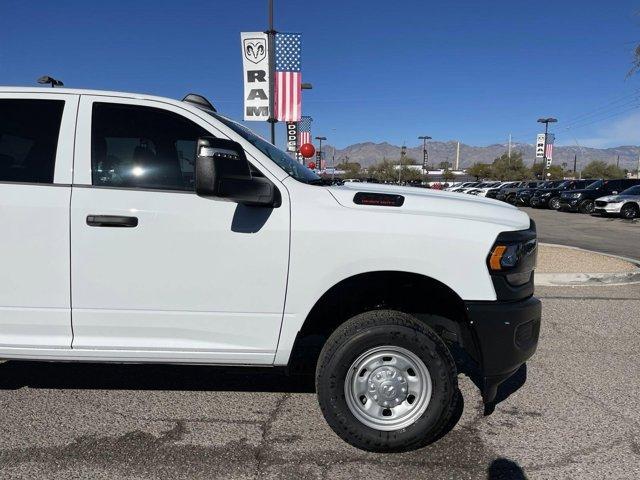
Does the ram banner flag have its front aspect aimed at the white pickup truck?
yes

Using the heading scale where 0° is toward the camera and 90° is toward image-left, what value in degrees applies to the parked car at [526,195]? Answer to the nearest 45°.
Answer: approximately 45°

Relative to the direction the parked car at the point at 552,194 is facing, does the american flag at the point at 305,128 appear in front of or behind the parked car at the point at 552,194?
in front

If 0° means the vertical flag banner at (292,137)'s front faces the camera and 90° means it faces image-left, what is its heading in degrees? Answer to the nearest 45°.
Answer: approximately 0°

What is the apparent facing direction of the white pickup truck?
to the viewer's right

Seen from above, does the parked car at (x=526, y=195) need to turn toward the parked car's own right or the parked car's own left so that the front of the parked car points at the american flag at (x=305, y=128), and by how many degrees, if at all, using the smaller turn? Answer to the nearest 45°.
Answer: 0° — it already faces it

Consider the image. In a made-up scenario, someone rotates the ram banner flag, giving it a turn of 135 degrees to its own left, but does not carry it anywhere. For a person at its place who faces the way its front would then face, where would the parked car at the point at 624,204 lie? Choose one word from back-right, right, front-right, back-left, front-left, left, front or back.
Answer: front

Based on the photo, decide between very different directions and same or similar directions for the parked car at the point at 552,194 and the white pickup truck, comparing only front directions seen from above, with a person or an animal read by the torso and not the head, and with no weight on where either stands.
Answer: very different directions
